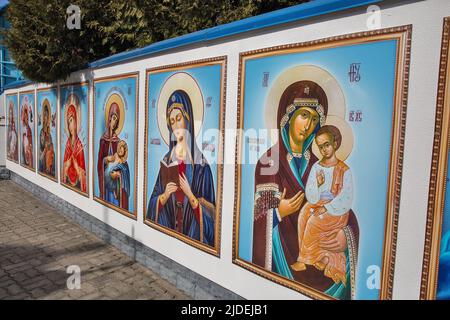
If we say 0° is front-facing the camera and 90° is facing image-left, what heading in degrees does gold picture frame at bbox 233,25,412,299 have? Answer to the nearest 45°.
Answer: approximately 45°
